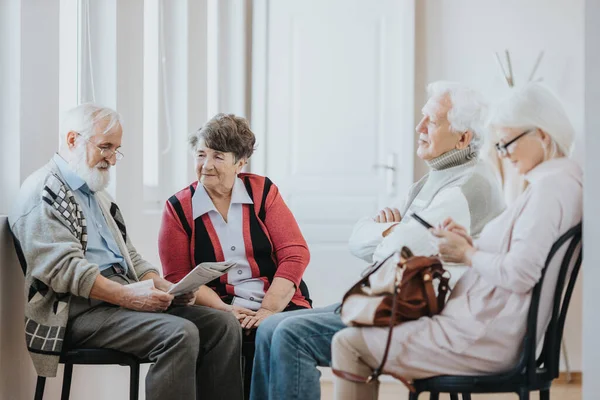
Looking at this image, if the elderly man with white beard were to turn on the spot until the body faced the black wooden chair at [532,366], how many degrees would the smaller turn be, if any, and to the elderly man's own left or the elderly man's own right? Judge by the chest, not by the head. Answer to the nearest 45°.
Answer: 0° — they already face it

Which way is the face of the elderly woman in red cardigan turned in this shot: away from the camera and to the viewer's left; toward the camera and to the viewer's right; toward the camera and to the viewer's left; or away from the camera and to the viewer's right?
toward the camera and to the viewer's left

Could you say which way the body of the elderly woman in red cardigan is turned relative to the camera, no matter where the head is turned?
toward the camera

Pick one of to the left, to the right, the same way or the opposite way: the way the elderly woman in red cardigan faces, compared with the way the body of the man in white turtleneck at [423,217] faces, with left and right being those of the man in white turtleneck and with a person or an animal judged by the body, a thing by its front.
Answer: to the left

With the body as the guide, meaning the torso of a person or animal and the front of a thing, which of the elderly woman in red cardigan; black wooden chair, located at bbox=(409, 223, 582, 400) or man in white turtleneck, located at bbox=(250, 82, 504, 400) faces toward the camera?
the elderly woman in red cardigan

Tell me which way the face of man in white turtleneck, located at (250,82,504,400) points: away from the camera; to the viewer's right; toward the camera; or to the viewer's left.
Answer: to the viewer's left

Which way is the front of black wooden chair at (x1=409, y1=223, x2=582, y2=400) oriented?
to the viewer's left

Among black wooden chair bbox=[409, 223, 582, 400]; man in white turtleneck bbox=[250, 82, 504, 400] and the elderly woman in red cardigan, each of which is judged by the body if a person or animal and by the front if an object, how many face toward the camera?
1

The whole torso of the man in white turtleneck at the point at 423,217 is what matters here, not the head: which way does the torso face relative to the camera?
to the viewer's left

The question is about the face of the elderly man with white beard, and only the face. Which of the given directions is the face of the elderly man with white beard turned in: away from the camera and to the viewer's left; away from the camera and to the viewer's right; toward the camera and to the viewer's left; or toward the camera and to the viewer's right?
toward the camera and to the viewer's right

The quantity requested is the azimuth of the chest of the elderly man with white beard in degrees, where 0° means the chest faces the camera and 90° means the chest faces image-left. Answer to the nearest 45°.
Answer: approximately 315°

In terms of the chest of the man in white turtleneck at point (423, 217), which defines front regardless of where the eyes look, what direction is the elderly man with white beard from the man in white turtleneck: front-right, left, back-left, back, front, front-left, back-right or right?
front

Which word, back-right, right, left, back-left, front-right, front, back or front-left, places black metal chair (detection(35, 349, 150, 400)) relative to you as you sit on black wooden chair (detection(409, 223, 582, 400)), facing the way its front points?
front

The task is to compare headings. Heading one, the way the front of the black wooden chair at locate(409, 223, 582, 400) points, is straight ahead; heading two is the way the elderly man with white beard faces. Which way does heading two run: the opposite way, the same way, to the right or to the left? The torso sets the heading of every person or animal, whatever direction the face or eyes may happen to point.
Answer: the opposite way
